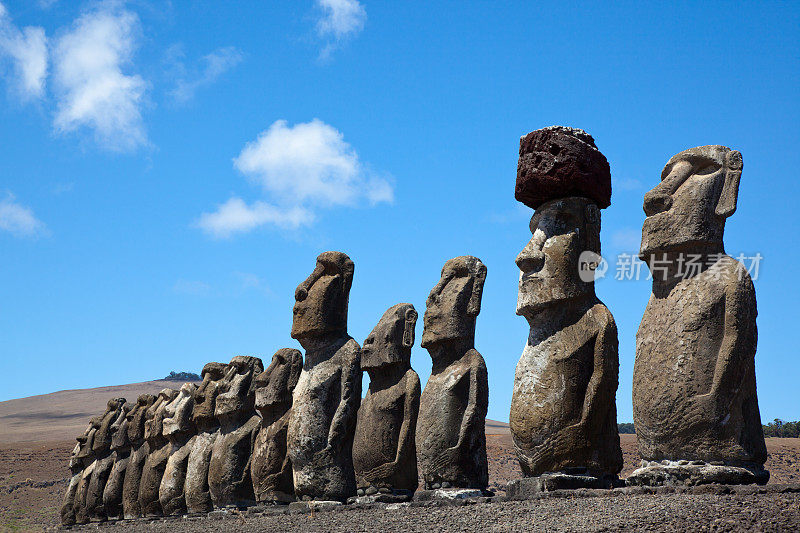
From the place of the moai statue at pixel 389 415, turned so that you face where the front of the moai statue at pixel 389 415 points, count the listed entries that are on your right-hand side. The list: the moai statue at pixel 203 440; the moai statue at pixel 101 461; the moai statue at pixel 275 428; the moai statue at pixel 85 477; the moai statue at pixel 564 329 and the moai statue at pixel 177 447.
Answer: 5

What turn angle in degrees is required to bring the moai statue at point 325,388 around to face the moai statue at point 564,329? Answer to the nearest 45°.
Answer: approximately 90° to its left

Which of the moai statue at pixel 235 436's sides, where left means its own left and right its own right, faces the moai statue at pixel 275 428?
left

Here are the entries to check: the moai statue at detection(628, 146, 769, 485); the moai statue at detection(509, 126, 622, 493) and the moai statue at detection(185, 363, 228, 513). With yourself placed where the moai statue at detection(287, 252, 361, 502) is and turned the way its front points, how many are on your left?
2

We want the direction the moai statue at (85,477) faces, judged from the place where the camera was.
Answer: facing to the left of the viewer

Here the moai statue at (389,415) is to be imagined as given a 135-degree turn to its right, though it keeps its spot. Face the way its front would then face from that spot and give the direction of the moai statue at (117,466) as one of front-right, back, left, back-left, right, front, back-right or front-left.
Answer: front-left

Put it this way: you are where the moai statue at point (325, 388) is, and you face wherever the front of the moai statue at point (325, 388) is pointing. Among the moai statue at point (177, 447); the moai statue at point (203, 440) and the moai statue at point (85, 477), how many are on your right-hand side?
3

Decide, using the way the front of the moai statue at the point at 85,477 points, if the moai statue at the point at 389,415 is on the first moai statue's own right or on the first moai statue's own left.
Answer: on the first moai statue's own left

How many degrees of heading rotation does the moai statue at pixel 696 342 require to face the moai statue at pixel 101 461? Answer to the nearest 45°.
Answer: approximately 90° to its right
